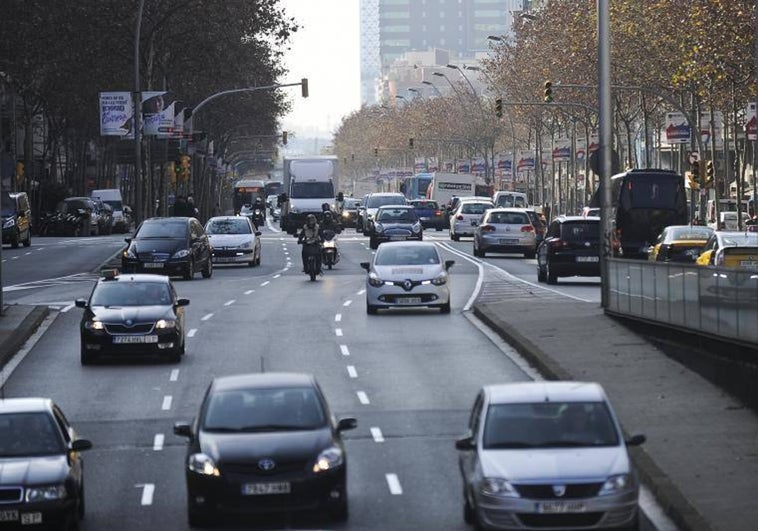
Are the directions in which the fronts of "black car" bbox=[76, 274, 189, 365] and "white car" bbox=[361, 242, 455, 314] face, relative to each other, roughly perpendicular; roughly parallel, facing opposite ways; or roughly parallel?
roughly parallel

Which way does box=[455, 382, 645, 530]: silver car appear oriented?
toward the camera

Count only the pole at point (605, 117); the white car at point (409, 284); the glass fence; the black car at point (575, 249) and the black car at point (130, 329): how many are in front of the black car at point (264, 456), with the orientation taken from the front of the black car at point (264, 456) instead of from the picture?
0

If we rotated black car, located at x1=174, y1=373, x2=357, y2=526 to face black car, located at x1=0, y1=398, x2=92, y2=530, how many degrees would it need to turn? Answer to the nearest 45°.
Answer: approximately 90° to its right

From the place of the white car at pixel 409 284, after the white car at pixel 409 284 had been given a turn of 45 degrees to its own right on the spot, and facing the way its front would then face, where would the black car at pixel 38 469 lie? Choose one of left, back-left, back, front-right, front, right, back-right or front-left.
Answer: front-left

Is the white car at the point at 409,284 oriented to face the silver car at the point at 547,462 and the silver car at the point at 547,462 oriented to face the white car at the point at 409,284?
no

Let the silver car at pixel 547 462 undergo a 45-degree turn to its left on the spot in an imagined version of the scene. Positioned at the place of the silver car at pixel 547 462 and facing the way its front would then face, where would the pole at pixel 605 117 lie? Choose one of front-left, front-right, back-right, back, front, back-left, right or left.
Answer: back-left

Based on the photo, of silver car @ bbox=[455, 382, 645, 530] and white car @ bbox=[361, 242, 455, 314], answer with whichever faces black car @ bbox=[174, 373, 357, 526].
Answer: the white car

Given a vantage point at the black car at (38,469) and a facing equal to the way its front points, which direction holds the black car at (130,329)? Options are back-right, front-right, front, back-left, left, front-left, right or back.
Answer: back

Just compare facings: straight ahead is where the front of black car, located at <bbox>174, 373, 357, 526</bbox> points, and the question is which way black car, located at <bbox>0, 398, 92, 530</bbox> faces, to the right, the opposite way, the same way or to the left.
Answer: the same way

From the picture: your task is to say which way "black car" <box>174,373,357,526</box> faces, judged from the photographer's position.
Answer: facing the viewer

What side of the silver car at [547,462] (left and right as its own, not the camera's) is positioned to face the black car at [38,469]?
right

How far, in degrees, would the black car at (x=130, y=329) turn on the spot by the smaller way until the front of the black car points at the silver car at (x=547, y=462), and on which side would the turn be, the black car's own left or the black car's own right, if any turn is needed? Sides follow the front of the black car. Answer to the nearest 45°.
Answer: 0° — it already faces it

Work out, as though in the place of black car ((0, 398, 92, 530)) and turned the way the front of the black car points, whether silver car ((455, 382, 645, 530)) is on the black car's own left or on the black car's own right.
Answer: on the black car's own left

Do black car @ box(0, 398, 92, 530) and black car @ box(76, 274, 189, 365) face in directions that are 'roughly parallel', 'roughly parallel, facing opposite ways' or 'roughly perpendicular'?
roughly parallel

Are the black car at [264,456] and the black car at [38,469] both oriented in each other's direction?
no

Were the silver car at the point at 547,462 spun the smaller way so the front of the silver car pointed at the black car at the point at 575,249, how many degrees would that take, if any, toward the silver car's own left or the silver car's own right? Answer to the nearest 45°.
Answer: approximately 180°

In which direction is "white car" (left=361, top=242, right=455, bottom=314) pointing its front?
toward the camera

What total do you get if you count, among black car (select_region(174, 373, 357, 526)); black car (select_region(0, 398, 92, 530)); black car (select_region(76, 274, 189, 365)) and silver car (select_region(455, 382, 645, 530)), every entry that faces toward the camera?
4
